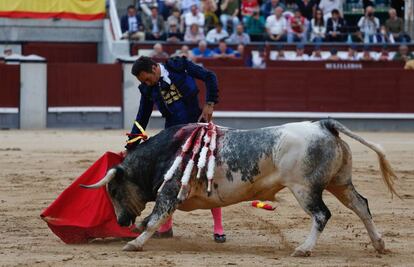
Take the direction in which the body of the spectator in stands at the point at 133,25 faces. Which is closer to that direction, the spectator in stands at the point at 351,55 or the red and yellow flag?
the spectator in stands

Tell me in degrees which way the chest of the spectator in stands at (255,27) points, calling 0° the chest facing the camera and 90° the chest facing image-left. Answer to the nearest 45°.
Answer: approximately 0°

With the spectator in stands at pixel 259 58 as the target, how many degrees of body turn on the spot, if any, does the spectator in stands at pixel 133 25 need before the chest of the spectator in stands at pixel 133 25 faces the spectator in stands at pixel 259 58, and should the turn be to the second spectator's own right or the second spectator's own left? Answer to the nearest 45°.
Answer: approximately 90° to the second spectator's own left

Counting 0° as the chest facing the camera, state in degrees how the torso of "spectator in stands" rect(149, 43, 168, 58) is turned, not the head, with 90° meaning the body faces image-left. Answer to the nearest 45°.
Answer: approximately 0°

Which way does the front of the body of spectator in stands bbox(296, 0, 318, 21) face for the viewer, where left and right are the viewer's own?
facing the viewer

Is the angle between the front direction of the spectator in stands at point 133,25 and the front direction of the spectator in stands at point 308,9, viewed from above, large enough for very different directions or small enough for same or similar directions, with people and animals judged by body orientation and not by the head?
same or similar directions

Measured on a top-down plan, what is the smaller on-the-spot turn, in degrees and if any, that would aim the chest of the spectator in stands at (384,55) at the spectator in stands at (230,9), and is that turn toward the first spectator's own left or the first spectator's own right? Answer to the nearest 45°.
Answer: approximately 90° to the first spectator's own right

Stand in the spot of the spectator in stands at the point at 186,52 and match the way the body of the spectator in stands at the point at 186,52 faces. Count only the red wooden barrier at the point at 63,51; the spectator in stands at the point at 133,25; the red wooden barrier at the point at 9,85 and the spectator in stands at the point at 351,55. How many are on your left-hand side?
1

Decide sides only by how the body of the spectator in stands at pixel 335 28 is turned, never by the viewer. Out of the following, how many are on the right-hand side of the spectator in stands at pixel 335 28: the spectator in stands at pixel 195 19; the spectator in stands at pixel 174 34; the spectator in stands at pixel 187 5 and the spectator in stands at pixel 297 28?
4

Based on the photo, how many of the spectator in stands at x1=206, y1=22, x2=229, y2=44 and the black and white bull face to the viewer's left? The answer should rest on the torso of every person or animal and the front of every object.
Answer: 1

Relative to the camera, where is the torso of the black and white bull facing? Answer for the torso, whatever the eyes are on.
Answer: to the viewer's left

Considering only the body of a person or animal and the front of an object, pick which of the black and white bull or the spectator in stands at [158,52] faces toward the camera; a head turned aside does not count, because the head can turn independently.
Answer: the spectator in stands

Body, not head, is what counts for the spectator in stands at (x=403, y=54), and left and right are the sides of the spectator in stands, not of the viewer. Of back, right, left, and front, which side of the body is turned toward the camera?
front

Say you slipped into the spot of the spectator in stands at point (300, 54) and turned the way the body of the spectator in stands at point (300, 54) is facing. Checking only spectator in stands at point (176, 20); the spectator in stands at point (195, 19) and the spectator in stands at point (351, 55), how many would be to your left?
1

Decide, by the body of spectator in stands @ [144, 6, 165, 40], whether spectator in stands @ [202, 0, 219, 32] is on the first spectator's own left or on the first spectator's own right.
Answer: on the first spectator's own left

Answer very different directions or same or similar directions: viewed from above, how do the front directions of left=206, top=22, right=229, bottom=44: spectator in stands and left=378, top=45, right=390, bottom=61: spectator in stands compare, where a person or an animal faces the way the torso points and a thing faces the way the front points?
same or similar directions

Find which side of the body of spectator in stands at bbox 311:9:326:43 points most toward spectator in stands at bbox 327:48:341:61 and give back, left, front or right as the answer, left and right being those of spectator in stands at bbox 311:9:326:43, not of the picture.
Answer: front
